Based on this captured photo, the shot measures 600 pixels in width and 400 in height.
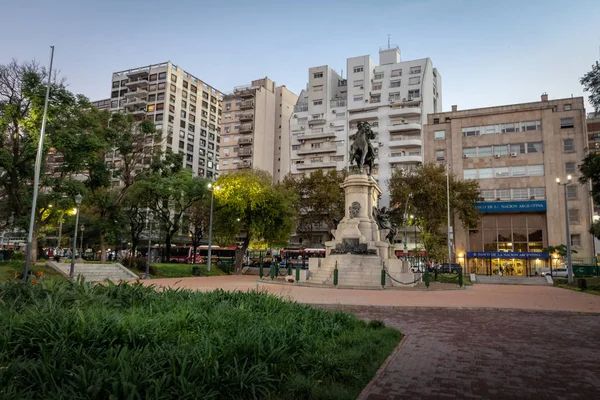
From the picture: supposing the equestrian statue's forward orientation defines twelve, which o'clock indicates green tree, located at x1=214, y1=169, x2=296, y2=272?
The green tree is roughly at 3 o'clock from the equestrian statue.

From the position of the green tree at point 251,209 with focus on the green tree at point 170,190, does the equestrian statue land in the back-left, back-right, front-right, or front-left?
back-left

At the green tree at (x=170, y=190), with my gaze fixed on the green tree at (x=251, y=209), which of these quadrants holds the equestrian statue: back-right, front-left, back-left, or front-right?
front-right

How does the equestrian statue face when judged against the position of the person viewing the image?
facing the viewer and to the left of the viewer

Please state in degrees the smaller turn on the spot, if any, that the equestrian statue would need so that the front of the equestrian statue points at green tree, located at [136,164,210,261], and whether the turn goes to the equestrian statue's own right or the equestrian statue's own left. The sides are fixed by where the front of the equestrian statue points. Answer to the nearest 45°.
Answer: approximately 90° to the equestrian statue's own right

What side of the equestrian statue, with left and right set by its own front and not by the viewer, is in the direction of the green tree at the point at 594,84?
left
